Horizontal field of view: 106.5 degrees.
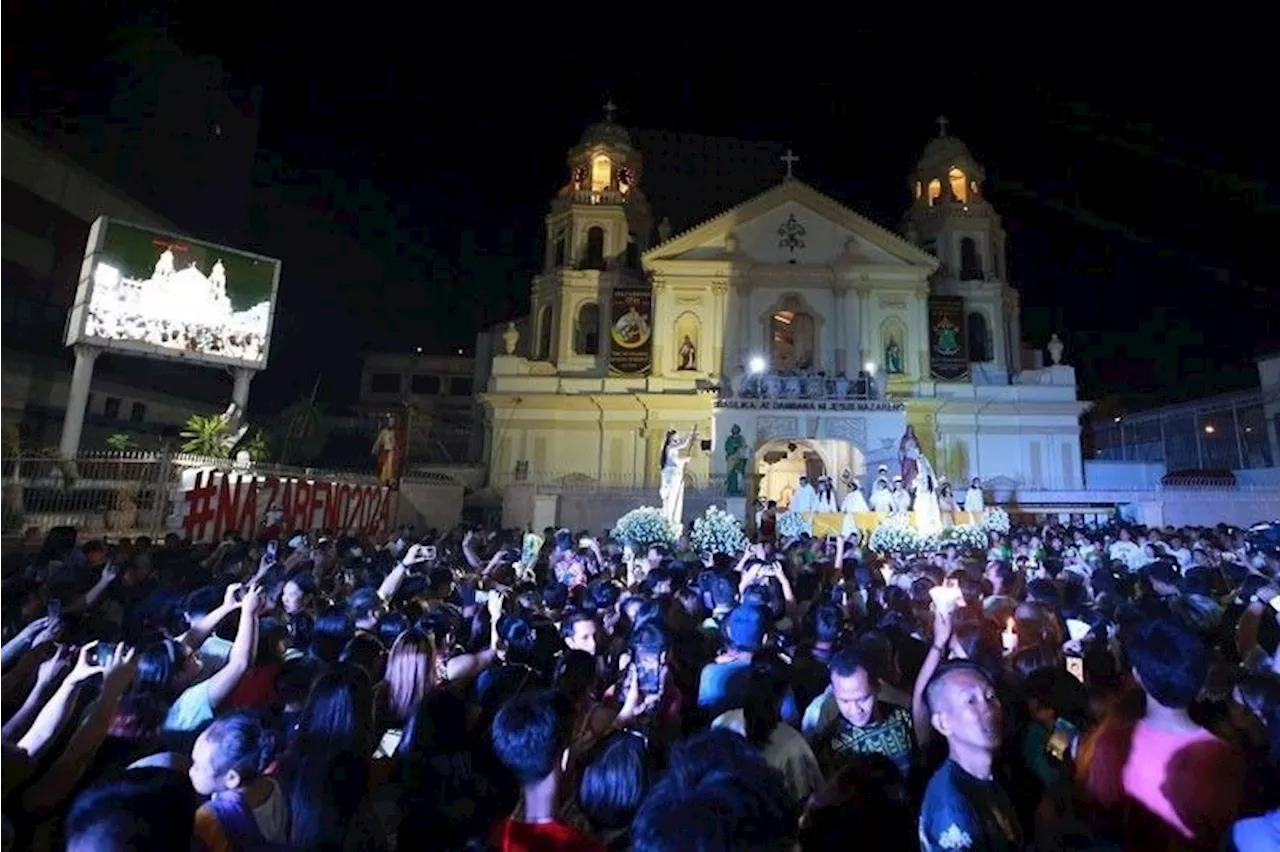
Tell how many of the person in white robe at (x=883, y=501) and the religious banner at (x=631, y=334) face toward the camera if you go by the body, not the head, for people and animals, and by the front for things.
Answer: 2

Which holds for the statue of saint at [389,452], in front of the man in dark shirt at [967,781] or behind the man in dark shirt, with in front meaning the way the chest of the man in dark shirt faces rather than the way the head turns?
behind

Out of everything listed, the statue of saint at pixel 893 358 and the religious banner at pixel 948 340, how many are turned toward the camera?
2

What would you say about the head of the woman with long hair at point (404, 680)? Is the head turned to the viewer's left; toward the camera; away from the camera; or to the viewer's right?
away from the camera

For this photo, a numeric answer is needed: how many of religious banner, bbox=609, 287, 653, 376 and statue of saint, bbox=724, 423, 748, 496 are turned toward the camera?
2

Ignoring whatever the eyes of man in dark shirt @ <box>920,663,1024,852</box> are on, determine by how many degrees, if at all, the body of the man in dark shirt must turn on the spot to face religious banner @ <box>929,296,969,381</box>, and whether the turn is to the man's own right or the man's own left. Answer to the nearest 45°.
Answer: approximately 135° to the man's own left

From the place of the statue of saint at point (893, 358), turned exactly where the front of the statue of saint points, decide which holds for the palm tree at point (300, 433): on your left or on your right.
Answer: on your right

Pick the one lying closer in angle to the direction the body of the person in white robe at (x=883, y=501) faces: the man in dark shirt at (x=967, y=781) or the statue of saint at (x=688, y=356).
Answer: the man in dark shirt

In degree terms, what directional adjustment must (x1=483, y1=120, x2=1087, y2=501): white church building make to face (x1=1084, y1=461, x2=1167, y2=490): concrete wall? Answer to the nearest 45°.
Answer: approximately 90° to its left

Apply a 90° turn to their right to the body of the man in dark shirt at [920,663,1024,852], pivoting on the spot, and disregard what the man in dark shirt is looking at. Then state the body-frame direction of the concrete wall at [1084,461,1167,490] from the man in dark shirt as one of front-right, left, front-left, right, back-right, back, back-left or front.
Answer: back-right
